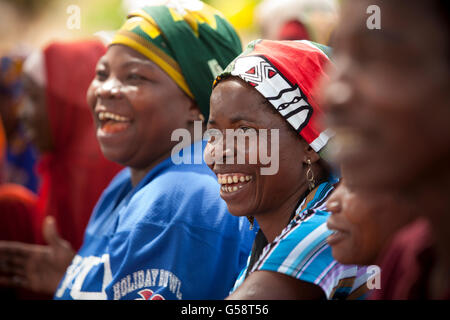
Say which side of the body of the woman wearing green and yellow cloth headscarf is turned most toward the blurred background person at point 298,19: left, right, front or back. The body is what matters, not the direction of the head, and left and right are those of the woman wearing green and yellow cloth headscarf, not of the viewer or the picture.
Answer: back

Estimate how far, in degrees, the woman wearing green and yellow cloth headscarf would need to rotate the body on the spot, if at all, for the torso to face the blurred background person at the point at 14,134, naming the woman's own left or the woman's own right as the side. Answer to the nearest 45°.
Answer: approximately 135° to the woman's own right

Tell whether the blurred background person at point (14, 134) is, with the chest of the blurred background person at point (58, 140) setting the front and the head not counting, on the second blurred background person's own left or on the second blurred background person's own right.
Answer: on the second blurred background person's own right

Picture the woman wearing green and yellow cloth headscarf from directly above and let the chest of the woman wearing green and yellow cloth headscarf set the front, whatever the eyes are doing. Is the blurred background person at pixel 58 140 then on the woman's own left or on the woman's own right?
on the woman's own right

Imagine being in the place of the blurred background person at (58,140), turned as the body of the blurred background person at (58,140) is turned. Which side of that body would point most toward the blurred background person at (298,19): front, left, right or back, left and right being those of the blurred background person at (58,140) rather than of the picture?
back

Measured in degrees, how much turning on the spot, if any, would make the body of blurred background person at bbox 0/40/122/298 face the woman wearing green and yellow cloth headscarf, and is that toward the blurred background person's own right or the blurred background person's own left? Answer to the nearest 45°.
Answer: approximately 90° to the blurred background person's own left
